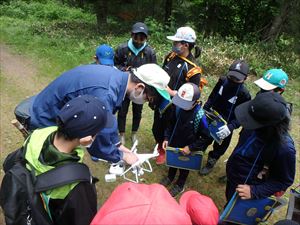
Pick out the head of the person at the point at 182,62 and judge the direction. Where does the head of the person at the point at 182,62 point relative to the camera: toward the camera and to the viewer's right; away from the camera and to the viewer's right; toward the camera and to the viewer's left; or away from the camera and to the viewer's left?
toward the camera and to the viewer's left

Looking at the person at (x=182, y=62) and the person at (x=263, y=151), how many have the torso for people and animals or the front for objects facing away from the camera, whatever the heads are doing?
0

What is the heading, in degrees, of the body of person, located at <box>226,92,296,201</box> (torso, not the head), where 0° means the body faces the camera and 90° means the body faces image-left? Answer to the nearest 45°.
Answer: approximately 45°

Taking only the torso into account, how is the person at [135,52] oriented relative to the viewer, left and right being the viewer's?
facing the viewer

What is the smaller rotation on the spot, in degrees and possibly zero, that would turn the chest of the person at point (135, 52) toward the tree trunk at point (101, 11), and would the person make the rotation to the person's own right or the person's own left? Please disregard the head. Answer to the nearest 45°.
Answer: approximately 180°

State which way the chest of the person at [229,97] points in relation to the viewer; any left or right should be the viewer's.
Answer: facing the viewer and to the left of the viewer

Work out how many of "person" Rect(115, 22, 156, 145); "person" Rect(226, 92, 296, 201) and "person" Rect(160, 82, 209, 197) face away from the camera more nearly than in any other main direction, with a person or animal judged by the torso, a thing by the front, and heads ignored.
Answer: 0

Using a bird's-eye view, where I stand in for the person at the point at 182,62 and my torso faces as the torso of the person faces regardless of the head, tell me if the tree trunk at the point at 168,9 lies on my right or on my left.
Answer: on my right

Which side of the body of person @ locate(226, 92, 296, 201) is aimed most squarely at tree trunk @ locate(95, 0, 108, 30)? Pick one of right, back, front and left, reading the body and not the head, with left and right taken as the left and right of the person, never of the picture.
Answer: right

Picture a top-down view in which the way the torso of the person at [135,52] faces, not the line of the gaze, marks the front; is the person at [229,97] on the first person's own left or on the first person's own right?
on the first person's own left

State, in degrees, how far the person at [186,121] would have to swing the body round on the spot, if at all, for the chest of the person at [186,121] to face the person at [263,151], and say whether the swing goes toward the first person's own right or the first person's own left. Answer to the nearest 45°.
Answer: approximately 90° to the first person's own left

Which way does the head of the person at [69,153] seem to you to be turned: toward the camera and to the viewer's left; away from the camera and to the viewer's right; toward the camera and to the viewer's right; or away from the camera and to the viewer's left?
away from the camera and to the viewer's right

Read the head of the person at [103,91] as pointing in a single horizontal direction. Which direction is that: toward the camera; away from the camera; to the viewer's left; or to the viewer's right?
to the viewer's right

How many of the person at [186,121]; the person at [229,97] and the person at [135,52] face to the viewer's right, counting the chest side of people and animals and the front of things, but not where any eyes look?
0

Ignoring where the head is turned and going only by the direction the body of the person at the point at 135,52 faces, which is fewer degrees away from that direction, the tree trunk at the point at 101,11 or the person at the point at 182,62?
the person
